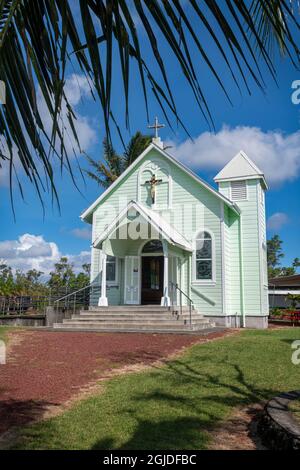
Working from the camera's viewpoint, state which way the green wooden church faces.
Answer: facing the viewer and to the left of the viewer

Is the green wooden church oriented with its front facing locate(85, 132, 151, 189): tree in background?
no

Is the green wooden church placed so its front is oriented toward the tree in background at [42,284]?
no

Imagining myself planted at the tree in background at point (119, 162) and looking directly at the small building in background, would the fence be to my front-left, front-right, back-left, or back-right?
back-right

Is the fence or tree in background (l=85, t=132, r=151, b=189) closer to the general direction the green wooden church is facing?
the fence

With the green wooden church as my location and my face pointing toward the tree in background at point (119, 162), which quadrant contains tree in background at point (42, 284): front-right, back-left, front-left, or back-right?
front-left

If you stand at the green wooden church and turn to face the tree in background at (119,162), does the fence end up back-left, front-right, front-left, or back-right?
front-left

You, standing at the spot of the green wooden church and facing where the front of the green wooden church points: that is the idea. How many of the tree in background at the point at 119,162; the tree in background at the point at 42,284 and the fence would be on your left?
0

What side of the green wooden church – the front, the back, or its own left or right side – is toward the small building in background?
back
